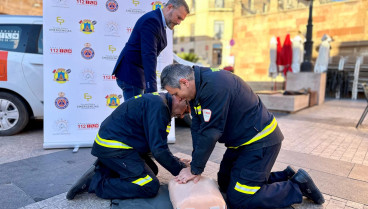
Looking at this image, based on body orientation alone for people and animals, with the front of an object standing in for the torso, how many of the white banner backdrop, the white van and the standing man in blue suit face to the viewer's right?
2

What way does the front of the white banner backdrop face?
toward the camera

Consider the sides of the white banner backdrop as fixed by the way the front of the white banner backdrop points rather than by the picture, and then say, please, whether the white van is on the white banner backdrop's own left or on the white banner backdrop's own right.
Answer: on the white banner backdrop's own right

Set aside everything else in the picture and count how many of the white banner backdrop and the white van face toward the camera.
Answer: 1

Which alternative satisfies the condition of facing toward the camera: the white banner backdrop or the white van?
the white banner backdrop

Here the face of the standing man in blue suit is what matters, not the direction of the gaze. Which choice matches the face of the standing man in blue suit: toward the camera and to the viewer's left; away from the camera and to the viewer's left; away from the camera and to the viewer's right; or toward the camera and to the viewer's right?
toward the camera and to the viewer's right

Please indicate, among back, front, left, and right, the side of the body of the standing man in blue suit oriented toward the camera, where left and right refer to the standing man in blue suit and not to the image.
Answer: right

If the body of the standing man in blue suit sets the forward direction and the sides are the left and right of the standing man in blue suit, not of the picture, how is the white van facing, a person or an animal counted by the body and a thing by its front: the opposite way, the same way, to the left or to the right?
the same way

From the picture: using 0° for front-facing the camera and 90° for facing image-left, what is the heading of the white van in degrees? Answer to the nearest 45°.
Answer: approximately 270°
